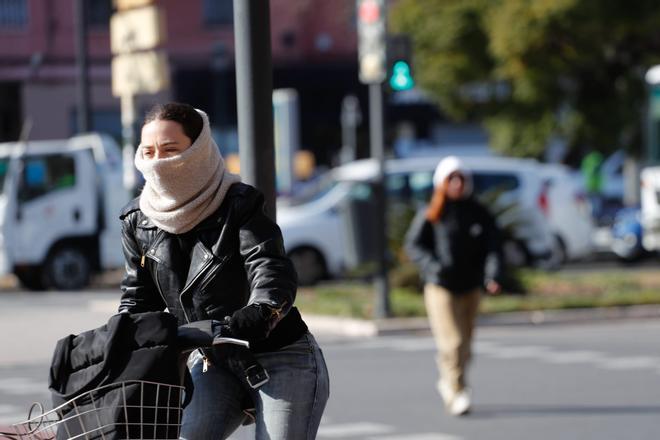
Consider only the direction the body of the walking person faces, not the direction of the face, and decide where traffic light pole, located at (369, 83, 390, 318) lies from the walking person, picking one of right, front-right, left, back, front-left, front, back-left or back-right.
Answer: back

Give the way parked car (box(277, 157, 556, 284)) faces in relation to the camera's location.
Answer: facing to the left of the viewer

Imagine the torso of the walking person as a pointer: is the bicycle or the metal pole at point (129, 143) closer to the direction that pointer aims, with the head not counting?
the bicycle

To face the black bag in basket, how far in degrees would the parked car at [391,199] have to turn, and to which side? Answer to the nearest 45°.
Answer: approximately 90° to its left

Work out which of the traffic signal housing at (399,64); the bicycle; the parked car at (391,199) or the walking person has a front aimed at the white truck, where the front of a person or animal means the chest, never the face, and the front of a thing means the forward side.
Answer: the parked car
